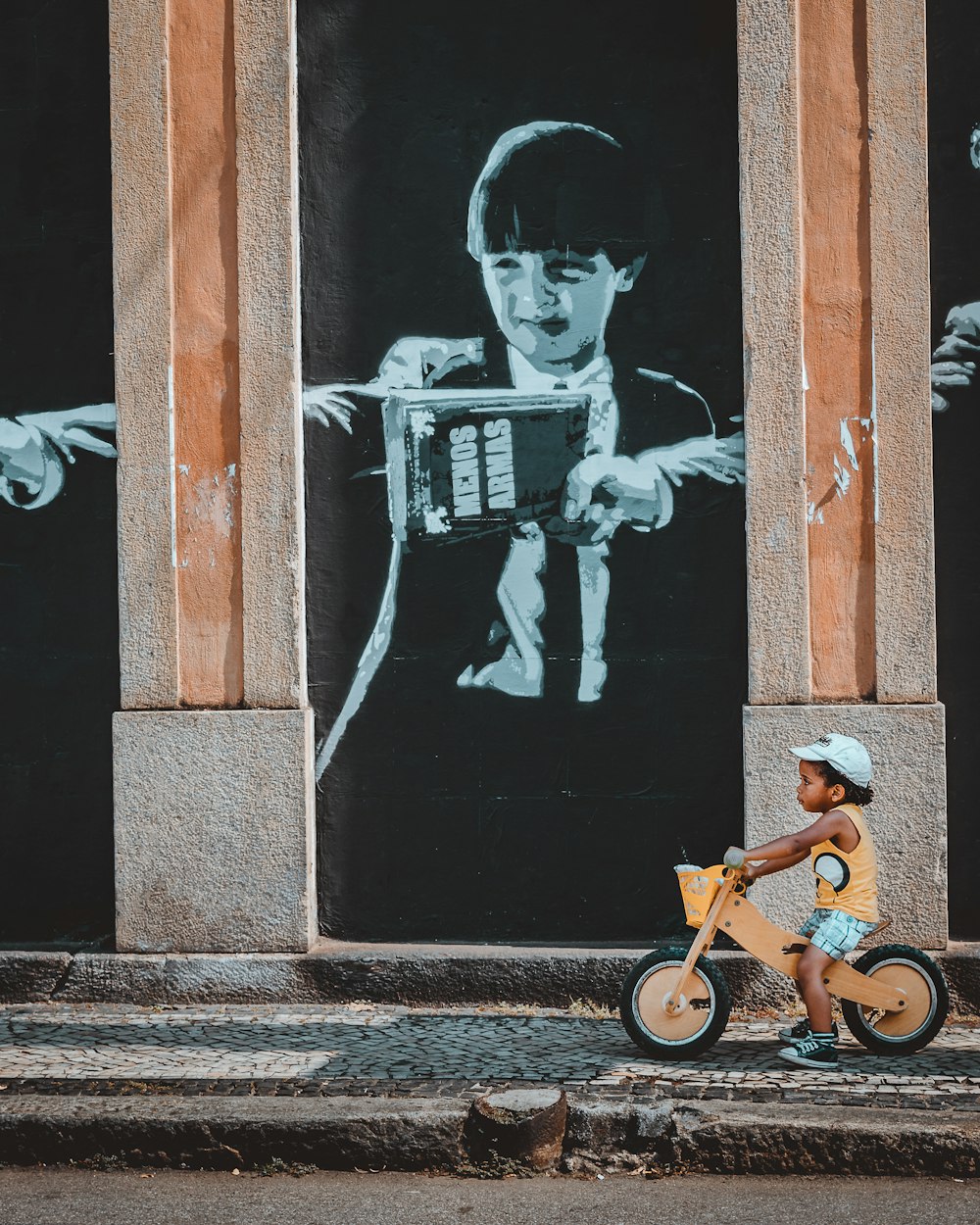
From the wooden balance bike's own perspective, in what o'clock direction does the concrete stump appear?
The concrete stump is roughly at 10 o'clock from the wooden balance bike.

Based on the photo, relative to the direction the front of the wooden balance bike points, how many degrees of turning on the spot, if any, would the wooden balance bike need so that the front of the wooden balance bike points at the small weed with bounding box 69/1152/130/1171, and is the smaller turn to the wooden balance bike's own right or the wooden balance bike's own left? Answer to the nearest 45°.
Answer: approximately 45° to the wooden balance bike's own left

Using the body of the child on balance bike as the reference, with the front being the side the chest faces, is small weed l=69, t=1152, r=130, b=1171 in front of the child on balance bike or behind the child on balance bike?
in front

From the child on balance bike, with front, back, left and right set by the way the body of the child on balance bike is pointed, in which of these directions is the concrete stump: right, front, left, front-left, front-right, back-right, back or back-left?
front-left

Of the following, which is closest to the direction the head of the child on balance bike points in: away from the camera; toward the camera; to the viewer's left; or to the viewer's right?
to the viewer's left

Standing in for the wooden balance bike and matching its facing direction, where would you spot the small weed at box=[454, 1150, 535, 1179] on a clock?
The small weed is roughly at 10 o'clock from the wooden balance bike.

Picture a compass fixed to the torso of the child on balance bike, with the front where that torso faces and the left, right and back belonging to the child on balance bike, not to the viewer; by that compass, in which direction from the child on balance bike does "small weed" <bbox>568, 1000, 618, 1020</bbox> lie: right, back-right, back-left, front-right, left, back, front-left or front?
front-right

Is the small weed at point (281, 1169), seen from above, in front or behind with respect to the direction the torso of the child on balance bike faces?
in front

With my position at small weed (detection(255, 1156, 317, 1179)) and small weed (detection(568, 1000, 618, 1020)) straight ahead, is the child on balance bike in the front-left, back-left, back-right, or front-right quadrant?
front-right

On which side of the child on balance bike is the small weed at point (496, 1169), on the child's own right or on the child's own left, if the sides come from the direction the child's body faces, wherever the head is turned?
on the child's own left

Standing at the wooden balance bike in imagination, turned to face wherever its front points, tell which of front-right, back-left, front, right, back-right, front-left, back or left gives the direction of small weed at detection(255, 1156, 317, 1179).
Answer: front-left

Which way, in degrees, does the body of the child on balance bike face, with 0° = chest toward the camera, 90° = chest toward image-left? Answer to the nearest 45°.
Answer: approximately 90°

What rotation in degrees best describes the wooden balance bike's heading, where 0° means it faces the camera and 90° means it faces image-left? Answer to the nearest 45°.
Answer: approximately 90°
